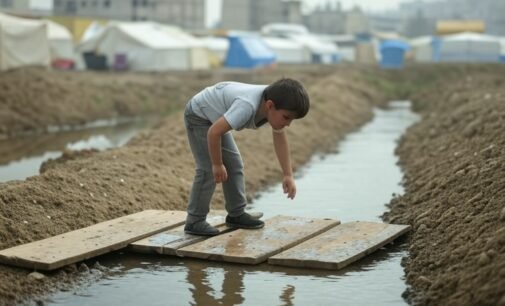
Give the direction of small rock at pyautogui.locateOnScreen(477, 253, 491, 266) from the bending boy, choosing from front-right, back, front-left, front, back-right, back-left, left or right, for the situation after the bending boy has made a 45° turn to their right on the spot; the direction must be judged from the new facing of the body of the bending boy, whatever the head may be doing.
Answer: front

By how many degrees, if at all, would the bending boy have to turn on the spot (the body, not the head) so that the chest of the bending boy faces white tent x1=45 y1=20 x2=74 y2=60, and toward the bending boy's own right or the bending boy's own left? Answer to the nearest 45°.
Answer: approximately 90° to the bending boy's own left

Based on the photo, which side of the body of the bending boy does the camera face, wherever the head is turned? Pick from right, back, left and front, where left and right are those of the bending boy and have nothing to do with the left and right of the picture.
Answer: right

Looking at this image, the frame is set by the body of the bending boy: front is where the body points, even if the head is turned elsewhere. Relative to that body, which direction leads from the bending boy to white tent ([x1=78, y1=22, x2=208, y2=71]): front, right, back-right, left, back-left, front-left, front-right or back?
left

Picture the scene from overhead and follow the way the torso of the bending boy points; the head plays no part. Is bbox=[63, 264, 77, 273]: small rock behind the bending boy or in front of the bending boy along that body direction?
behind

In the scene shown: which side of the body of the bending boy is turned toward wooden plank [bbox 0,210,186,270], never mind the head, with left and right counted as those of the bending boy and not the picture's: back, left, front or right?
back

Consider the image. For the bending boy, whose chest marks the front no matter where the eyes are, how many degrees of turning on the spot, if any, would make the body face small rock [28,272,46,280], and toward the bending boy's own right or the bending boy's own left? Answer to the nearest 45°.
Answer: approximately 135° to the bending boy's own right

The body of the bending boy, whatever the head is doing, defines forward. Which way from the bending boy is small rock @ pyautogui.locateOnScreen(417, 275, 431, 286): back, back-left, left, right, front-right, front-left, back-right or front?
front-right

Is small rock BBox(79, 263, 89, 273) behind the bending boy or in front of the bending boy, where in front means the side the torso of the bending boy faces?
behind

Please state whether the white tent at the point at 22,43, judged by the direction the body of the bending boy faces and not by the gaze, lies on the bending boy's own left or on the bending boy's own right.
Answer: on the bending boy's own left
